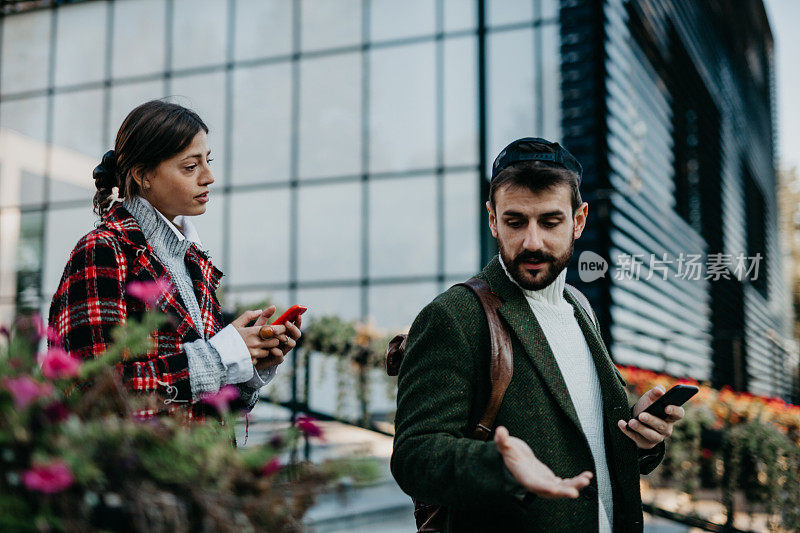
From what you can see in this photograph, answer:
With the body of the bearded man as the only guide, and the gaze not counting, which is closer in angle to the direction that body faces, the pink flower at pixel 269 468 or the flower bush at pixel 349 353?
the pink flower

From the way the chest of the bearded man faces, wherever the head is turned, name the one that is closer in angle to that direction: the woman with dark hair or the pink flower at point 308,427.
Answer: the pink flower

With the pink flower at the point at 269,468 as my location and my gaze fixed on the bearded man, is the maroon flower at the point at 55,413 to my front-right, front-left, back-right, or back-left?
back-left

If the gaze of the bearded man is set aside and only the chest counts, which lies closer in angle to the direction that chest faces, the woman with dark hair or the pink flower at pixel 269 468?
the pink flower

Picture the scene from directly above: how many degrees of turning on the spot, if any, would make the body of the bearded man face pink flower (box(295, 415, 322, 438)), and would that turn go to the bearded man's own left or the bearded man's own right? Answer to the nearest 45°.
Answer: approximately 45° to the bearded man's own right

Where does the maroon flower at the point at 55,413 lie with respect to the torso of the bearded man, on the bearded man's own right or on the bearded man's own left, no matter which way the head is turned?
on the bearded man's own right

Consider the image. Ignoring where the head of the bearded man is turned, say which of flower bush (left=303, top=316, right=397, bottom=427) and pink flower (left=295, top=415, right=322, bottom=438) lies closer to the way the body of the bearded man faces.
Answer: the pink flower

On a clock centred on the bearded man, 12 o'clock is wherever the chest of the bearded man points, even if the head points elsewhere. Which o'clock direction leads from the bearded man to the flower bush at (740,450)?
The flower bush is roughly at 8 o'clock from the bearded man.

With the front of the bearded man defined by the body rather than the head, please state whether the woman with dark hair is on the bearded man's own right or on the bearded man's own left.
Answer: on the bearded man's own right

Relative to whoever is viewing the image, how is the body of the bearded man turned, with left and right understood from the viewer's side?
facing the viewer and to the right of the viewer

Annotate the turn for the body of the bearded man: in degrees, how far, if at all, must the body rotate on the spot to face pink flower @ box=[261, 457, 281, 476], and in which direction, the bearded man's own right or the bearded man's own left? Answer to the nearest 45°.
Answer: approximately 45° to the bearded man's own right

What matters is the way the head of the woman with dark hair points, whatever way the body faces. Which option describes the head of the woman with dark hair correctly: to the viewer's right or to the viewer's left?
to the viewer's right
